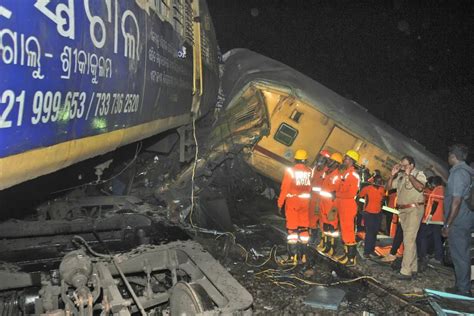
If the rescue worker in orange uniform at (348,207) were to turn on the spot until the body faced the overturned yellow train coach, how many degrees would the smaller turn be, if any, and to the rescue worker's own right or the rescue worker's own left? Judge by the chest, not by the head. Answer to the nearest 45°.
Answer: approximately 45° to the rescue worker's own right

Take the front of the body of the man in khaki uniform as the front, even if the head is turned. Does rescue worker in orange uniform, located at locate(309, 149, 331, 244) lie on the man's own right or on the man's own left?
on the man's own right

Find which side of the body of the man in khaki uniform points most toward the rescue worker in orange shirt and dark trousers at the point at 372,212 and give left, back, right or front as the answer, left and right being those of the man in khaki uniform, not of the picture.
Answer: right

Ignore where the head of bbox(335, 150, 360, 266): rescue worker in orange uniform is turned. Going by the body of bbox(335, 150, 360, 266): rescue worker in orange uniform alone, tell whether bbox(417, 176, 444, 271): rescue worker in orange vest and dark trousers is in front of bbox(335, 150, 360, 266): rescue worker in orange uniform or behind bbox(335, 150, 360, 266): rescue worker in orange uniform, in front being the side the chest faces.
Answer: behind

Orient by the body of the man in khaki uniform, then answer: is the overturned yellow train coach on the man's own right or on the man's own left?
on the man's own right

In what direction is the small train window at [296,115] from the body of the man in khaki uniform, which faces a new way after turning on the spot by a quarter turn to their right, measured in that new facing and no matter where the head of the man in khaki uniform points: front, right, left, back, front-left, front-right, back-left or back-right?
front

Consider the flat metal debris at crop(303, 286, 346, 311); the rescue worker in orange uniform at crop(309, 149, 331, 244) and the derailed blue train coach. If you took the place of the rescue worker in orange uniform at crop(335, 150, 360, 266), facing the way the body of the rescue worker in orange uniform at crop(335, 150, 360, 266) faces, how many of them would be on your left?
2

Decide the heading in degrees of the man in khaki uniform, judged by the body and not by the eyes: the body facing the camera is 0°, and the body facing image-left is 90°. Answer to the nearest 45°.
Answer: approximately 45°

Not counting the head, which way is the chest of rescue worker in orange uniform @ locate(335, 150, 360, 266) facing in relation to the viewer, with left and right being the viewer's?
facing to the left of the viewer
